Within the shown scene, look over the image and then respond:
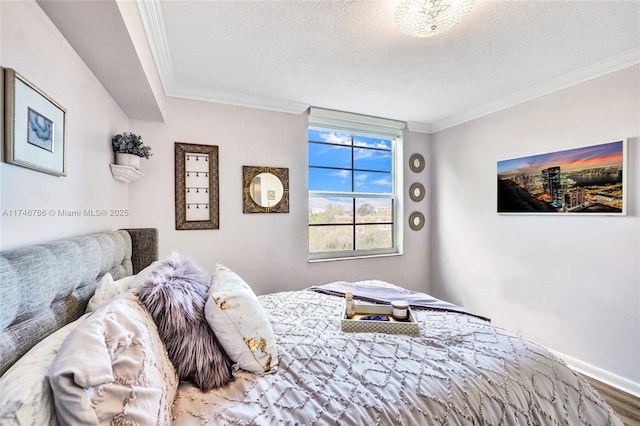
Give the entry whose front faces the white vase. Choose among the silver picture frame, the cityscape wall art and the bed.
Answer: the cityscape wall art

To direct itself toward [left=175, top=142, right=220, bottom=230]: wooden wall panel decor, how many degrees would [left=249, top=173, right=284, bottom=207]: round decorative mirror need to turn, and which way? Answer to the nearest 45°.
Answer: approximately 90° to its right

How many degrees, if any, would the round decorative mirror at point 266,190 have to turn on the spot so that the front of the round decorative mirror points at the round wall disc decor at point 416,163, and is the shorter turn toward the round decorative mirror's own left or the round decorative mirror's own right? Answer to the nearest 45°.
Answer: approximately 90° to the round decorative mirror's own left

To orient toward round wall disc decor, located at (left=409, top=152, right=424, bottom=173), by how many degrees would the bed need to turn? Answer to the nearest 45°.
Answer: approximately 45° to its left

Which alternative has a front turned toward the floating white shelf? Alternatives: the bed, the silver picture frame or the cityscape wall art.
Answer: the cityscape wall art

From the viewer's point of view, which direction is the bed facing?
to the viewer's right

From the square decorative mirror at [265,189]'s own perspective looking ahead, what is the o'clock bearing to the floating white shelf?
The floating white shelf is roughly at 2 o'clock from the square decorative mirror.

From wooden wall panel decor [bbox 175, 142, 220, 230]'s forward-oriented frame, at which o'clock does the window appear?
The window is roughly at 9 o'clock from the wooden wall panel decor.

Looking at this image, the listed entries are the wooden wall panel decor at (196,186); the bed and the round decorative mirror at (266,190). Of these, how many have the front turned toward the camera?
2

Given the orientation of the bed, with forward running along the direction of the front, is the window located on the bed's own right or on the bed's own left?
on the bed's own left
